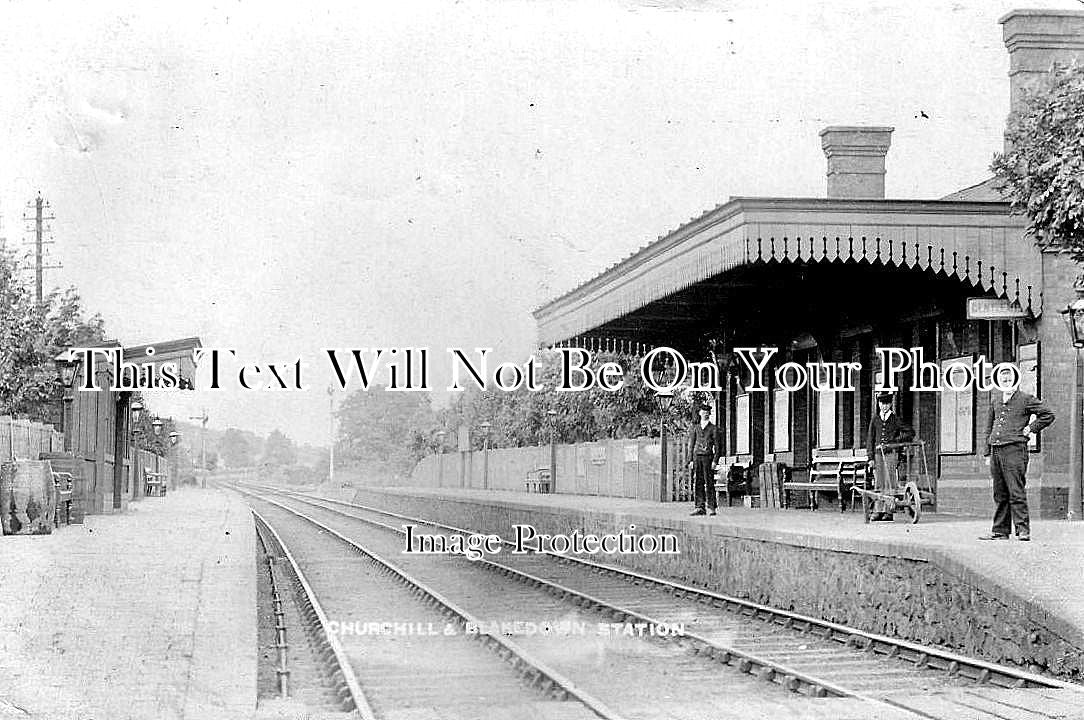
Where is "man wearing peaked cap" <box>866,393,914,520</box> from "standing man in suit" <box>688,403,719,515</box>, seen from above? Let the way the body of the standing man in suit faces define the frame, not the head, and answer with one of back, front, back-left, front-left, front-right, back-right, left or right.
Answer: front-left

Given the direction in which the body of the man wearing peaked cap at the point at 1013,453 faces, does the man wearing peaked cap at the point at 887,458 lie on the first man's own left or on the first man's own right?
on the first man's own right

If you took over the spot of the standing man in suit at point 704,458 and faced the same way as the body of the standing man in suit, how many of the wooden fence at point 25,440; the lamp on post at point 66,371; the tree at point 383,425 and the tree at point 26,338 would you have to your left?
0

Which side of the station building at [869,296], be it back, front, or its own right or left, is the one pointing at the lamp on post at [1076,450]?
left

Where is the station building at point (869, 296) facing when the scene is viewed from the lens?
facing the viewer and to the left of the viewer

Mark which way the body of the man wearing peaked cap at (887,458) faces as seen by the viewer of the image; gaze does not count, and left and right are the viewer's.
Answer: facing the viewer

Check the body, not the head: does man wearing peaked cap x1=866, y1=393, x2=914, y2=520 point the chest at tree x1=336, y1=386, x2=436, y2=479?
no

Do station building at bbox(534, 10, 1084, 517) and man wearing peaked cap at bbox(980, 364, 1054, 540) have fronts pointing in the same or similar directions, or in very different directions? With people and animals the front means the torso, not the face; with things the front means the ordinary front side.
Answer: same or similar directions

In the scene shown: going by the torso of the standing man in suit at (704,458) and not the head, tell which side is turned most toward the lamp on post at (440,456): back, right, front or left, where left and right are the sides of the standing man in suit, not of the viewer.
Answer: back

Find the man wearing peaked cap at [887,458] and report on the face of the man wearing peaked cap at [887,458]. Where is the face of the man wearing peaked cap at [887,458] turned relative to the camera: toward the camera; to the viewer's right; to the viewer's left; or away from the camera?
toward the camera

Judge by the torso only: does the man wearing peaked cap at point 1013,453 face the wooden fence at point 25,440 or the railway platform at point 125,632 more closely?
the railway platform

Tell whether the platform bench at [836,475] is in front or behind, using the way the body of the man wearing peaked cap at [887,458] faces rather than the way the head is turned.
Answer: behind

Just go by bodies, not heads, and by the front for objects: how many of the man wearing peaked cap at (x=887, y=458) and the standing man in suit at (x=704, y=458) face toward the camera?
2
